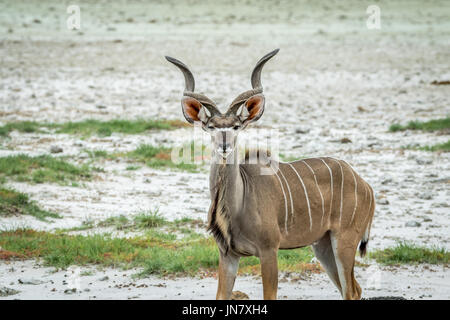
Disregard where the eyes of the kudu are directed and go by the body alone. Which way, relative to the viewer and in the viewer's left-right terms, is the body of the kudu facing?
facing the viewer and to the left of the viewer
